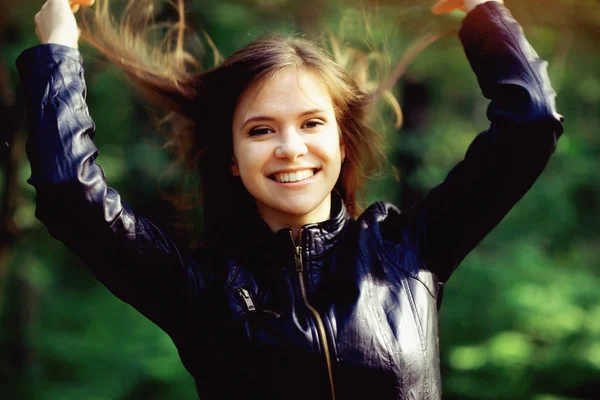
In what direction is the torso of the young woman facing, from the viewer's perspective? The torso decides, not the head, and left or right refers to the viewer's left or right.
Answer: facing the viewer
